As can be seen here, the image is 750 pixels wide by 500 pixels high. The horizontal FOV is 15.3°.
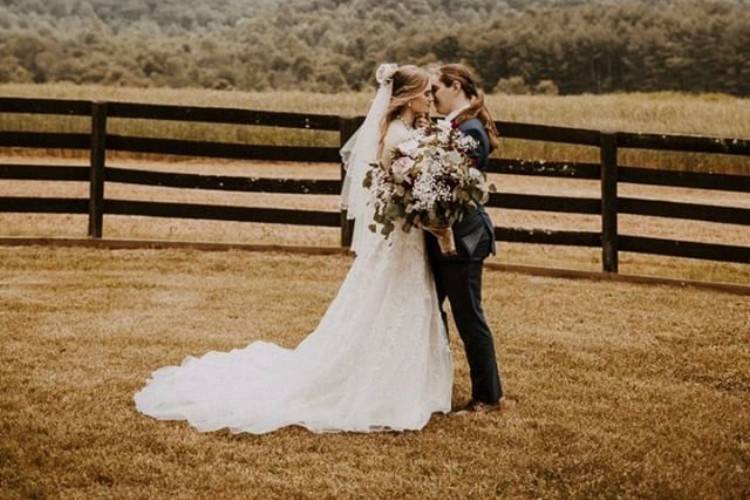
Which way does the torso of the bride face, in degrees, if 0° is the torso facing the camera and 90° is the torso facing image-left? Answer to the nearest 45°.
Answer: approximately 270°

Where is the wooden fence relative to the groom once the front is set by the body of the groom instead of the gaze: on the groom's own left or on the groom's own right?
on the groom's own right

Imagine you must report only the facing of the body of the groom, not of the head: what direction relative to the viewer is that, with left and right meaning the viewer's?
facing to the left of the viewer

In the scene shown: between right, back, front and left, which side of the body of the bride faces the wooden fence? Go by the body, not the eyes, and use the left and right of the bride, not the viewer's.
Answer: left

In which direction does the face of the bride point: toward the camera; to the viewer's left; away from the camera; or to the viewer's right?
to the viewer's right

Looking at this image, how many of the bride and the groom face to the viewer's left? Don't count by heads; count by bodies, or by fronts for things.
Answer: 1

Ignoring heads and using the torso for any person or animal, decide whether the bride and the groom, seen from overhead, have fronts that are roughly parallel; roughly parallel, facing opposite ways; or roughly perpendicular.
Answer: roughly parallel, facing opposite ways
